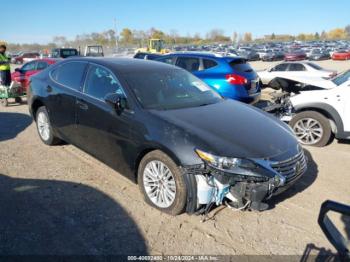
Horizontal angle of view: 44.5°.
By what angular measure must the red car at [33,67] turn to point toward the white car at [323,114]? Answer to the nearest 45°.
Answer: approximately 90° to its left

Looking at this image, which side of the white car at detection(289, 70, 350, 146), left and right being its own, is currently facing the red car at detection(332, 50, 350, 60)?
right

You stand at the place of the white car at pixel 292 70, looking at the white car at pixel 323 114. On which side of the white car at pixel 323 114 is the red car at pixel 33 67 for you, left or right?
right

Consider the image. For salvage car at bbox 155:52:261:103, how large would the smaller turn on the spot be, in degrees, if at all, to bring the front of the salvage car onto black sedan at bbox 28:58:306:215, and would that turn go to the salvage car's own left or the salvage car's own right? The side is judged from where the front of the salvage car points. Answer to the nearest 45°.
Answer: approximately 135° to the salvage car's own left

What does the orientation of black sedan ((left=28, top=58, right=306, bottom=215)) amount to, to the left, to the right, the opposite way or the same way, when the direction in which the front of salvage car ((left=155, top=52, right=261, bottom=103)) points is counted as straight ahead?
the opposite way

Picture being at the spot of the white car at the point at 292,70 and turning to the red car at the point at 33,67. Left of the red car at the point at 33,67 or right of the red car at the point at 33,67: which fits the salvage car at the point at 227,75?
left

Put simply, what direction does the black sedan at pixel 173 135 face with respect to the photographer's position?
facing the viewer and to the right of the viewer

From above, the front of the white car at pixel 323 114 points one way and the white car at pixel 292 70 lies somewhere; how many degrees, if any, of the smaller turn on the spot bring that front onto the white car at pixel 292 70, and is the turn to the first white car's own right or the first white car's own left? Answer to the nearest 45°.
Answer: approximately 90° to the first white car's own right

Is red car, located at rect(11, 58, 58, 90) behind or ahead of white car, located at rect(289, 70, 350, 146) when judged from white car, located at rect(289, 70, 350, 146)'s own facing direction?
ahead

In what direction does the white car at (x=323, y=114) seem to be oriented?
to the viewer's left

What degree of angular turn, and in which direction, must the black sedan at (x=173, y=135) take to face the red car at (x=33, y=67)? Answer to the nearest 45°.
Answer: approximately 180°

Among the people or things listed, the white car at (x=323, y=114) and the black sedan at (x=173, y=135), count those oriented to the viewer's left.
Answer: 1

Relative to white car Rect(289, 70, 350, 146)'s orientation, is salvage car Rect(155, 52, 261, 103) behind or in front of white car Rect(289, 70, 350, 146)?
in front

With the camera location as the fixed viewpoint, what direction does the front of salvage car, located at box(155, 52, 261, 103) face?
facing away from the viewer and to the left of the viewer
